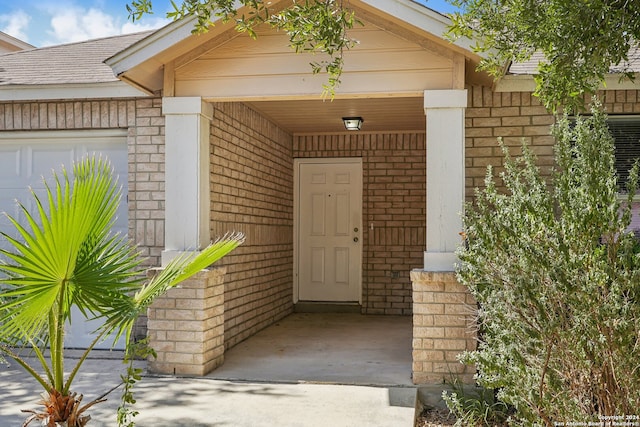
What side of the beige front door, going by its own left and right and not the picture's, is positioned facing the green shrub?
front

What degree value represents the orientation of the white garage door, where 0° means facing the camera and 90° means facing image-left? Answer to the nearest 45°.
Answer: approximately 0°

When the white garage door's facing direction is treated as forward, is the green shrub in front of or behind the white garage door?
in front

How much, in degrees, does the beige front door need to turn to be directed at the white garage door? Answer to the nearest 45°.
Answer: approximately 45° to its right

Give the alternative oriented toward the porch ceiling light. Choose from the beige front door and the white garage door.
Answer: the beige front door

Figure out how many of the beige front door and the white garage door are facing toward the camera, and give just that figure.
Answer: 2

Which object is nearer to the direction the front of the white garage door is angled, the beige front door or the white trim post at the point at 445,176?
the white trim post

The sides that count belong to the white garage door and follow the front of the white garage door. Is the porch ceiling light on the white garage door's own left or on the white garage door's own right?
on the white garage door's own left

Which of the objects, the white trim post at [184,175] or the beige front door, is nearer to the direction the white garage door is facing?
the white trim post

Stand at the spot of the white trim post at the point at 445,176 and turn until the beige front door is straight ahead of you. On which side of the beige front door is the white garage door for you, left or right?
left

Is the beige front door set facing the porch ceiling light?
yes

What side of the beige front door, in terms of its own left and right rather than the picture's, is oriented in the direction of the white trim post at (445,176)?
front

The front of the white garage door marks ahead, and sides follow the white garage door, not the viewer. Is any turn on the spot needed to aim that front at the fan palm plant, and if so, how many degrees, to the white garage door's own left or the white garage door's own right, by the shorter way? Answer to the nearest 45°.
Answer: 0° — it already faces it

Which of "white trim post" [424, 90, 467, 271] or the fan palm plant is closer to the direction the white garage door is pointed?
the fan palm plant

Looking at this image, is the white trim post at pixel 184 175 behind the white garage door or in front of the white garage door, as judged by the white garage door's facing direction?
in front
